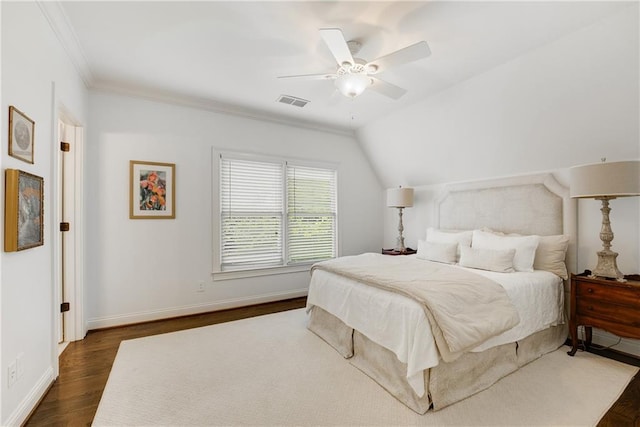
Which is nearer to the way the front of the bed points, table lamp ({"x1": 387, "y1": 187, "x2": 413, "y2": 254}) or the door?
the door

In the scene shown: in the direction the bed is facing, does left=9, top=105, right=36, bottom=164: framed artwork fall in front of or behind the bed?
in front

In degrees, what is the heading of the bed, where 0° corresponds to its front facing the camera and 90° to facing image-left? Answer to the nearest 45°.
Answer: approximately 45°

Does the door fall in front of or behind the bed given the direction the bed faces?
in front

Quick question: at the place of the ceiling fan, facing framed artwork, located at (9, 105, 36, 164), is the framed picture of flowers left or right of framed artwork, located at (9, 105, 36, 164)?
right

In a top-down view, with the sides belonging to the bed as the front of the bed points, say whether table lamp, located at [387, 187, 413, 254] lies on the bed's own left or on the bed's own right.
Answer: on the bed's own right
